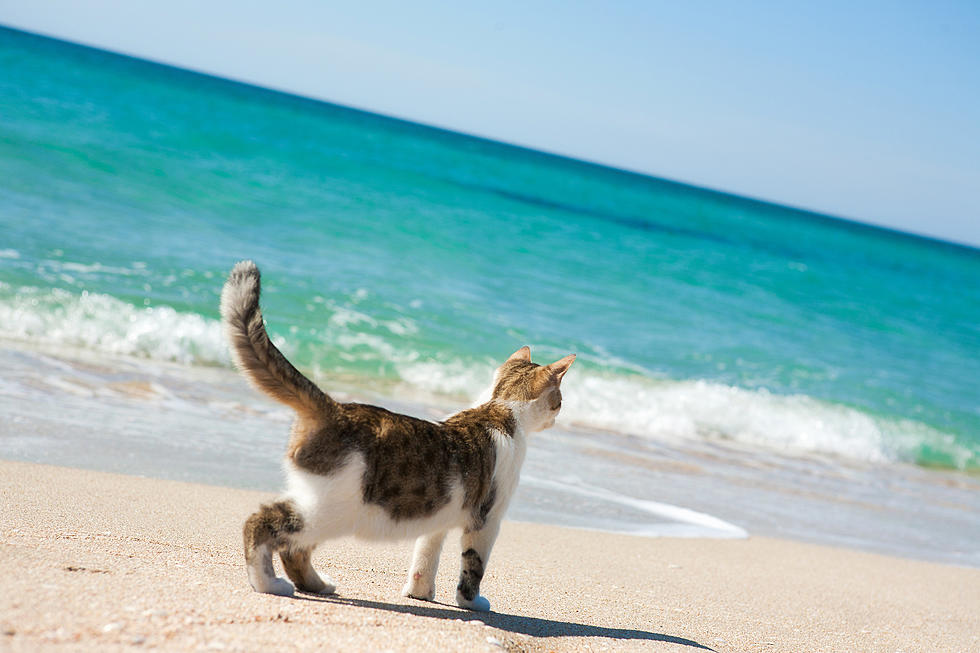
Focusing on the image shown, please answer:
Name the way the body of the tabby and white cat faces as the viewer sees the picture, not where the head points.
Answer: to the viewer's right
